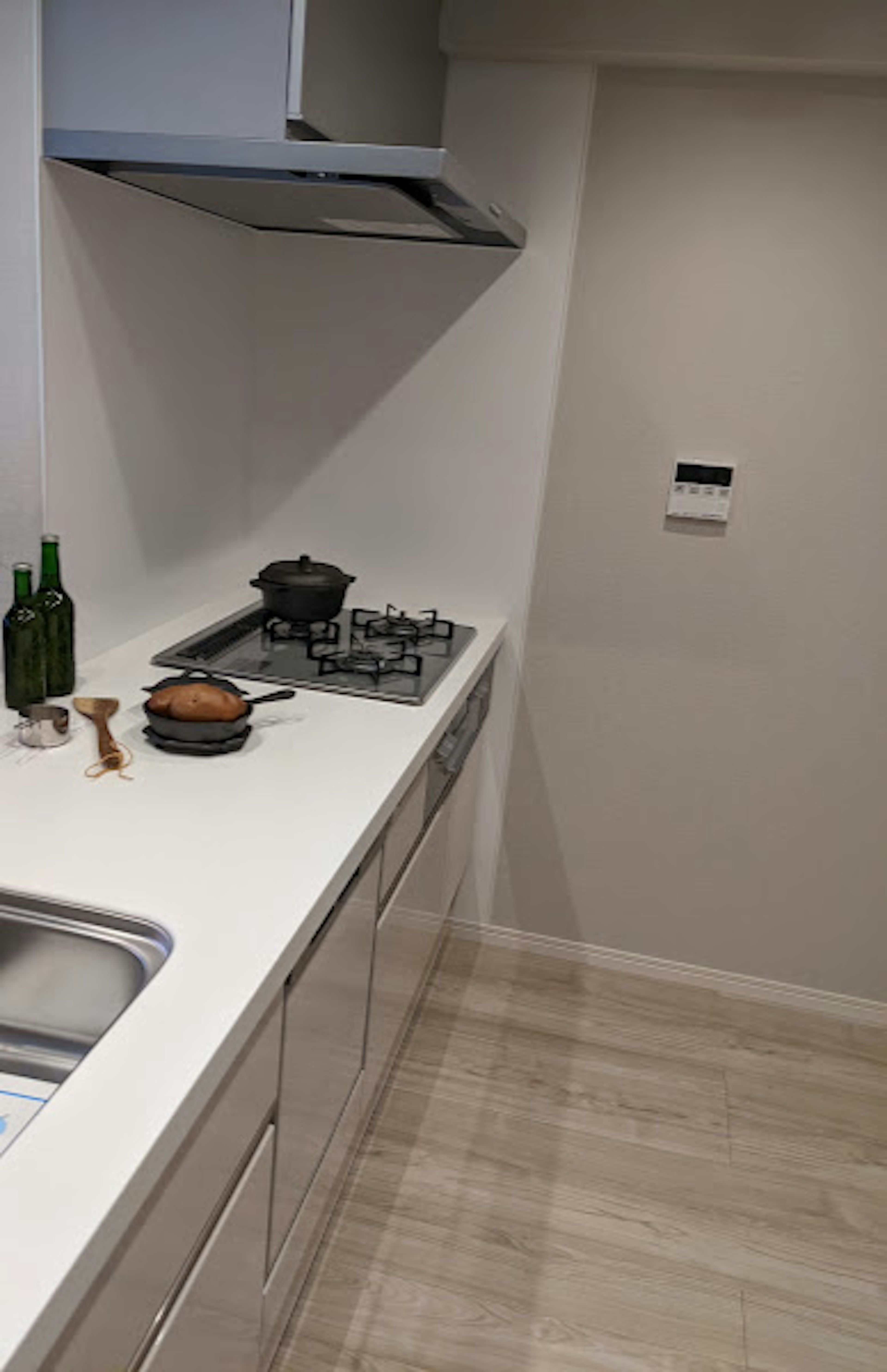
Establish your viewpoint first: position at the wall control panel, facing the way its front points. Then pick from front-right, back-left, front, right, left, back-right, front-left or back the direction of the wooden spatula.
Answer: front-right

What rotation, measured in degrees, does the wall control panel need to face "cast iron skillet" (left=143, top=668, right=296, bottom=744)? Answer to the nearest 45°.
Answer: approximately 45° to its right

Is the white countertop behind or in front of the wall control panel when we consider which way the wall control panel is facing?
in front

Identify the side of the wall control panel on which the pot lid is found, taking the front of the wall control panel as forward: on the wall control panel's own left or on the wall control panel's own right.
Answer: on the wall control panel's own right

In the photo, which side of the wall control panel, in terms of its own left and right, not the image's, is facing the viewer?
front

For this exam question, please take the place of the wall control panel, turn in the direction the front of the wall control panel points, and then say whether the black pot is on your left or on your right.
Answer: on your right

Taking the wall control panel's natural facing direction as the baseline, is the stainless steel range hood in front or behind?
in front

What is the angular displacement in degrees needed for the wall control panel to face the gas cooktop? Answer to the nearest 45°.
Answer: approximately 45° to its right

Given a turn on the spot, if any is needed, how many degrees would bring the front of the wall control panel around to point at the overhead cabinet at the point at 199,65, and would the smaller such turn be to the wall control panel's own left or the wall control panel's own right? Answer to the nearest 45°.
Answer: approximately 45° to the wall control panel's own right

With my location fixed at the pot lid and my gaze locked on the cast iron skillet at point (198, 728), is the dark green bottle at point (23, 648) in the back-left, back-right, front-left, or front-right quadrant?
front-right
